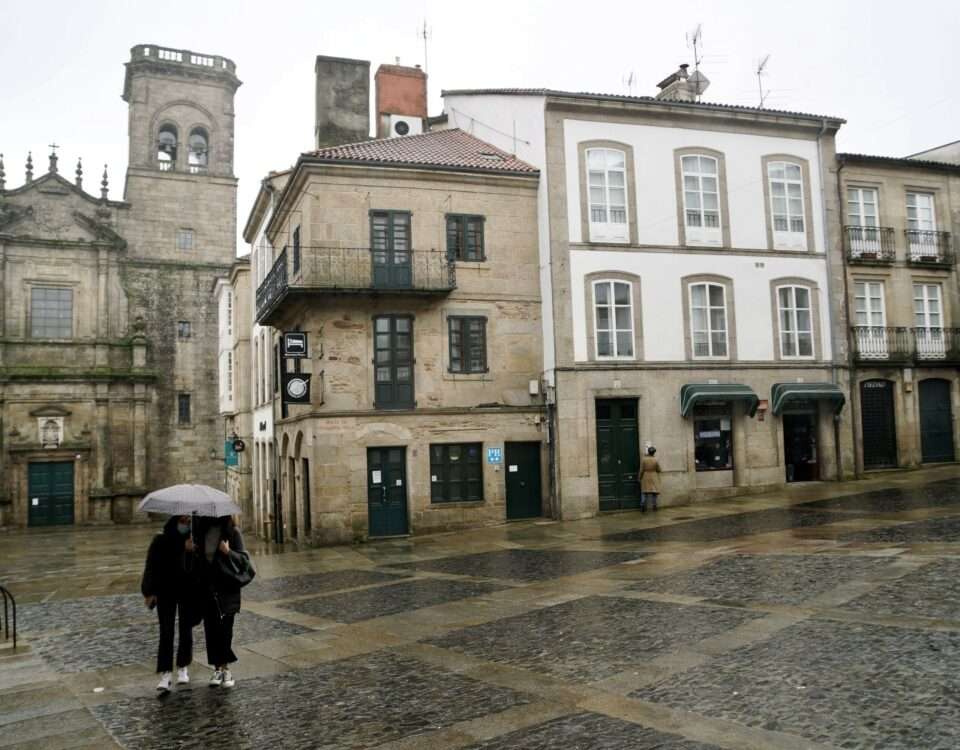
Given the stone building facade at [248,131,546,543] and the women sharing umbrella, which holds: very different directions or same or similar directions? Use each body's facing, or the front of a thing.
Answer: same or similar directions

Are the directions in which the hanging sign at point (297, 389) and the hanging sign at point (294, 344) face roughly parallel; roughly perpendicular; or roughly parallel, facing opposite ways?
roughly parallel

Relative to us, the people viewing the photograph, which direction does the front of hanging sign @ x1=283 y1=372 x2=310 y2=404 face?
facing the viewer

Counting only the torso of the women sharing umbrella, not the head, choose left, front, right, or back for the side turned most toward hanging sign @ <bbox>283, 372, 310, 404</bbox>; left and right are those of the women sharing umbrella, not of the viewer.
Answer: back

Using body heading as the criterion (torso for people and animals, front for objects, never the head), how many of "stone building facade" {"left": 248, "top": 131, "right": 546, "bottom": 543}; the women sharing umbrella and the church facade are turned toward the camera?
3

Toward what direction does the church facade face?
toward the camera

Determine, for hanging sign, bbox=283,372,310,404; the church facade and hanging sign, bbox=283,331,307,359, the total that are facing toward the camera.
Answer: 3

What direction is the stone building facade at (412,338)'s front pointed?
toward the camera

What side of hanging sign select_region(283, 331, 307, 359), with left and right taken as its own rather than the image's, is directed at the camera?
front

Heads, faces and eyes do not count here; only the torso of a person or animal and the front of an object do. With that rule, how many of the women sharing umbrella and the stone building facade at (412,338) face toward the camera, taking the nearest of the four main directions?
2

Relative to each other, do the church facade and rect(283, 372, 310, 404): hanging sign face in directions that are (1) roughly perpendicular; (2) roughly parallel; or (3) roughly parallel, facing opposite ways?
roughly parallel
